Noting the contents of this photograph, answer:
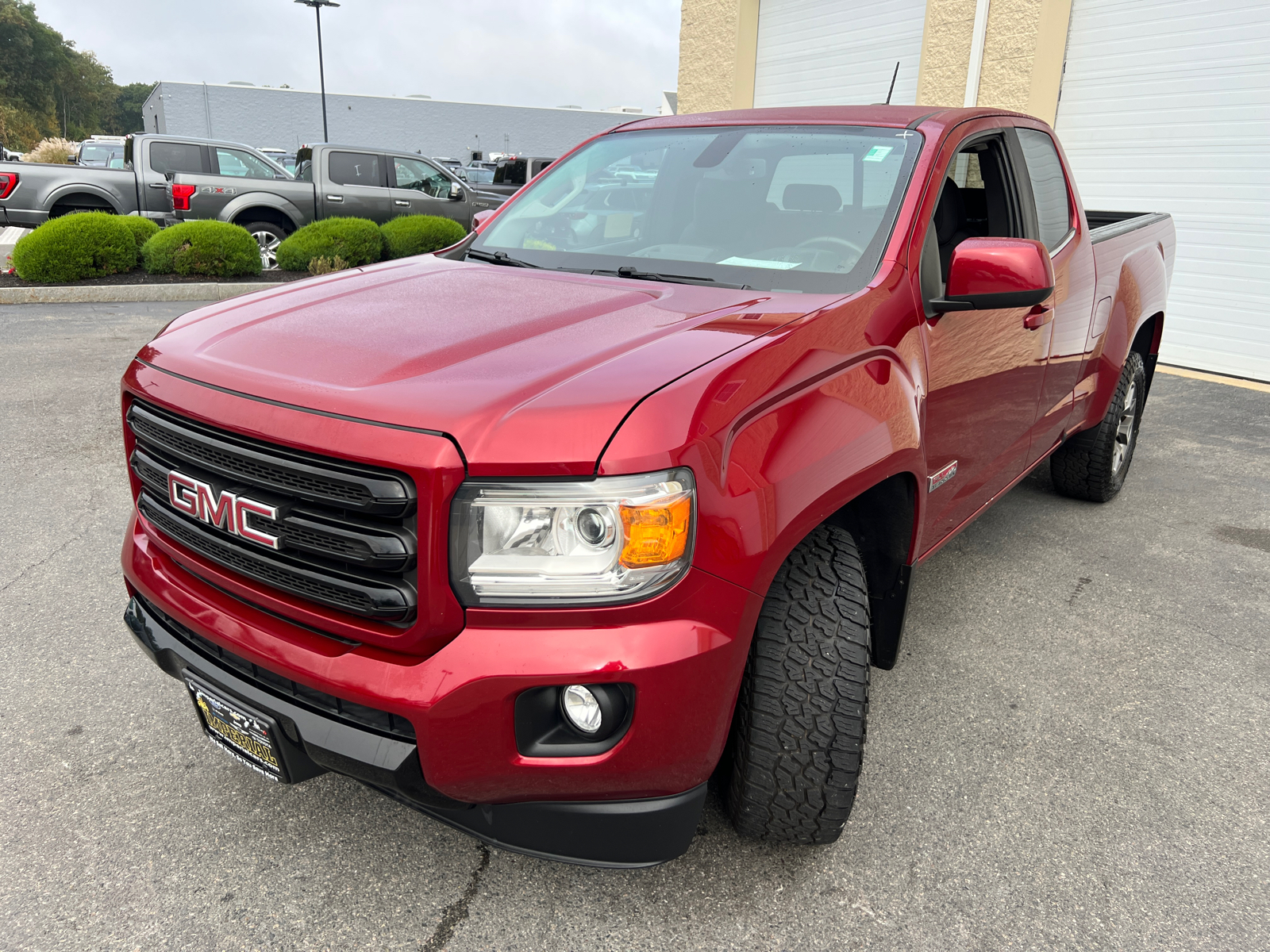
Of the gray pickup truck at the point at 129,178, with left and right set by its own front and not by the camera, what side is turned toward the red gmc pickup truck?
right

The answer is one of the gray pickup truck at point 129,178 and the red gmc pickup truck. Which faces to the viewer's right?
the gray pickup truck

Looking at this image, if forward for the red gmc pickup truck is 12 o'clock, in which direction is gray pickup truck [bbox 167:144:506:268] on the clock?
The gray pickup truck is roughly at 4 o'clock from the red gmc pickup truck.

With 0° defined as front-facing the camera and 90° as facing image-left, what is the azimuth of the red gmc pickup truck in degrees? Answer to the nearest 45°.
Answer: approximately 45°

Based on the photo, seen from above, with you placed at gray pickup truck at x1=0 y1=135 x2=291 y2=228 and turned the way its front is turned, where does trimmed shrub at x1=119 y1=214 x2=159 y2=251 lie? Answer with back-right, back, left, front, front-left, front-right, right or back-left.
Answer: right

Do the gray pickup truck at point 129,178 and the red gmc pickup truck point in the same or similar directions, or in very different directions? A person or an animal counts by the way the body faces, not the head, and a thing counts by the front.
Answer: very different directions

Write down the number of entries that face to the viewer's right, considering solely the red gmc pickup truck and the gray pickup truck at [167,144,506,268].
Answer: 1

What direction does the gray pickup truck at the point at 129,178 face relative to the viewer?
to the viewer's right

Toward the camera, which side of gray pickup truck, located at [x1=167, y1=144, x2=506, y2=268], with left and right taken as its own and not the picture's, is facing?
right

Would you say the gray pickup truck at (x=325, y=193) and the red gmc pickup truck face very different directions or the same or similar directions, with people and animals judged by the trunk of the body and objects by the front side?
very different directions

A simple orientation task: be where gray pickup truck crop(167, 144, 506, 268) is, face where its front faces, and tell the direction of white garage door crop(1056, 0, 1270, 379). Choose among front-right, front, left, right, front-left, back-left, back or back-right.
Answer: front-right

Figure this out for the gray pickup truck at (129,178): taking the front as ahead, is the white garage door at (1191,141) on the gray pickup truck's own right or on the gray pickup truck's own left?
on the gray pickup truck's own right

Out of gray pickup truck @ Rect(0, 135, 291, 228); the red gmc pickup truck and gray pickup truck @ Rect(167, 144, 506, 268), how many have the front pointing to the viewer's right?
2

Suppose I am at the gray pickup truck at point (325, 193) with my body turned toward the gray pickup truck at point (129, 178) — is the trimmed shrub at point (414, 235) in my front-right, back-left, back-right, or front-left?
back-left
